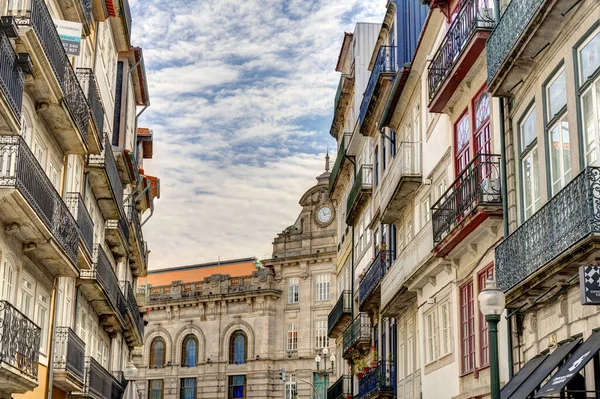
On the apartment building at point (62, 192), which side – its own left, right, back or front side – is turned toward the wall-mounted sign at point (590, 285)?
front

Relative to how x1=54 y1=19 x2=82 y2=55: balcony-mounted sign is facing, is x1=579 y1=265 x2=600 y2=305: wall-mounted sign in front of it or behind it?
in front

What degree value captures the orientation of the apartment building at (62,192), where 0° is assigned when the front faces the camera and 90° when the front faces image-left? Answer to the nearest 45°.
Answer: approximately 315°

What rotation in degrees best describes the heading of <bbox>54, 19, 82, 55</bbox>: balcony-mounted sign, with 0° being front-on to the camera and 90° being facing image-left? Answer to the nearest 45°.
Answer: approximately 0°
